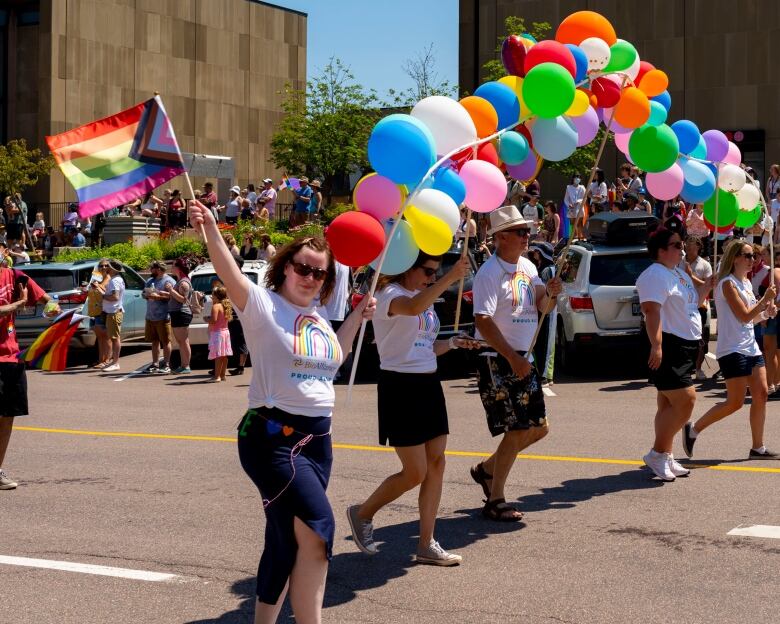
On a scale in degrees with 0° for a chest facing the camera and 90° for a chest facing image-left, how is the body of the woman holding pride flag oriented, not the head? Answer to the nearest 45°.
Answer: approximately 315°

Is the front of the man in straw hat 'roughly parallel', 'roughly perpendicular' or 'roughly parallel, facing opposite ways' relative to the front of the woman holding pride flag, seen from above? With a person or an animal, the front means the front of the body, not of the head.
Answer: roughly parallel

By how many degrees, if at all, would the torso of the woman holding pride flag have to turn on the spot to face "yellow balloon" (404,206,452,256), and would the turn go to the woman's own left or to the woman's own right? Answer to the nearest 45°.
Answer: approximately 90° to the woman's own left

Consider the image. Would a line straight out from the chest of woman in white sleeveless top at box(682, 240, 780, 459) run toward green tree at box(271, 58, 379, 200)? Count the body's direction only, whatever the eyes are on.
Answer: no

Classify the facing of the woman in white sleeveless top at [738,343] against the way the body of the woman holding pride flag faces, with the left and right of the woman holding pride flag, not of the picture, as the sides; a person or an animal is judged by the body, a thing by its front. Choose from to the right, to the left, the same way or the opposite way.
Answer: the same way

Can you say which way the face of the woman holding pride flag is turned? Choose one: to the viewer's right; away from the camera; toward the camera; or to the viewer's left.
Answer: toward the camera

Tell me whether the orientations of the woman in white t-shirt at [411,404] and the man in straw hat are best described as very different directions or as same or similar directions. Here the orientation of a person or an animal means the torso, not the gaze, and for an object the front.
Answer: same or similar directions

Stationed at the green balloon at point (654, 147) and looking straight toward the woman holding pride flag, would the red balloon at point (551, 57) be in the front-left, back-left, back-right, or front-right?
front-right
